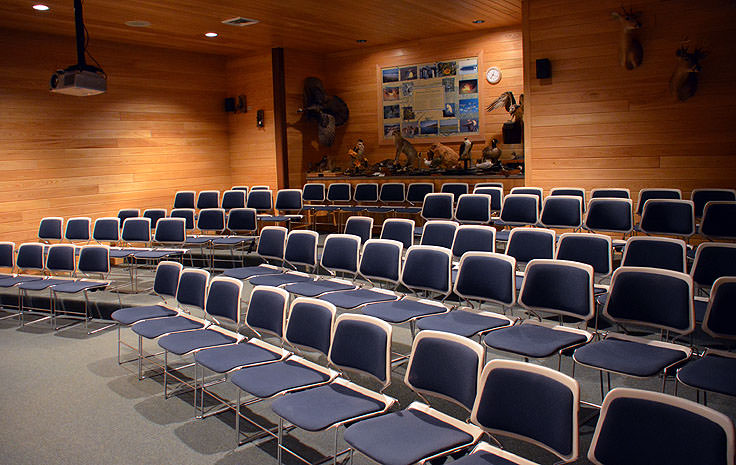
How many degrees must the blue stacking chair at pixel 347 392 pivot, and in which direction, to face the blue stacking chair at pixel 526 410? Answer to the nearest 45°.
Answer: approximately 90° to its left

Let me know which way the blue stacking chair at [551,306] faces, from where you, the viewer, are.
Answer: facing the viewer and to the left of the viewer

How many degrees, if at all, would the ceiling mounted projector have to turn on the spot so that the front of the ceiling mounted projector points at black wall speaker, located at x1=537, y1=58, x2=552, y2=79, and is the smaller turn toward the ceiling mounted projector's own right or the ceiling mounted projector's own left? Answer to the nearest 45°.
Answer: approximately 135° to the ceiling mounted projector's own left

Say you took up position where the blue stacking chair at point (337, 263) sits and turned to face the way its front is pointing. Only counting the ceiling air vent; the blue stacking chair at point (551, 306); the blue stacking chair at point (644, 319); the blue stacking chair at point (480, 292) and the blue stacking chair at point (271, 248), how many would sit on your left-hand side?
3

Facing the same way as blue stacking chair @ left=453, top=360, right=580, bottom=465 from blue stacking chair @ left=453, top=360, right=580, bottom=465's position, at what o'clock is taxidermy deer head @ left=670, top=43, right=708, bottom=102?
The taxidermy deer head is roughly at 5 o'clock from the blue stacking chair.

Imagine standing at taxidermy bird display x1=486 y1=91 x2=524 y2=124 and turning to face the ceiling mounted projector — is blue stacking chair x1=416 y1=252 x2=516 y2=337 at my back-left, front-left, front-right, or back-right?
front-left

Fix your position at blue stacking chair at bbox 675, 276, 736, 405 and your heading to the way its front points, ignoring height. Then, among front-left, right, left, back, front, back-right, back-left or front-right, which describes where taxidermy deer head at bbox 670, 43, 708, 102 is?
back-right

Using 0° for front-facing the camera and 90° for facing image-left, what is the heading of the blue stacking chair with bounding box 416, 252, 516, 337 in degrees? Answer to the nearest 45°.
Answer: approximately 45°

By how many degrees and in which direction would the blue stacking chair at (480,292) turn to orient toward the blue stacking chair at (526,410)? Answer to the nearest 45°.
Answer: approximately 45° to its left

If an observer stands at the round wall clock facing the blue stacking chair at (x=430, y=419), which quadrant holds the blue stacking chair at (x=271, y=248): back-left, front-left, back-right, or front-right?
front-right

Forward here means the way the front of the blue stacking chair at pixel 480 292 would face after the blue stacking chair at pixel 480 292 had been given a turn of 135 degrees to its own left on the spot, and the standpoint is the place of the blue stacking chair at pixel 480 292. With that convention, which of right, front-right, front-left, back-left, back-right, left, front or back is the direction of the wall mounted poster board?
left

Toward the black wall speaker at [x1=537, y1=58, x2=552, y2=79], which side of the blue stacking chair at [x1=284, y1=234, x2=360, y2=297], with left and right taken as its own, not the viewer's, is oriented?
back

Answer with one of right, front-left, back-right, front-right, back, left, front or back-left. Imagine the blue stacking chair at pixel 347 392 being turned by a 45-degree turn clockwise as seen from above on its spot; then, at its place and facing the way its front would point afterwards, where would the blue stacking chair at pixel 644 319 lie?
back

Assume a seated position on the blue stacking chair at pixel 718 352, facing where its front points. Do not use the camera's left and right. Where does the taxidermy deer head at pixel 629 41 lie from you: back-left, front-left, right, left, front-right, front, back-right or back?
back-right

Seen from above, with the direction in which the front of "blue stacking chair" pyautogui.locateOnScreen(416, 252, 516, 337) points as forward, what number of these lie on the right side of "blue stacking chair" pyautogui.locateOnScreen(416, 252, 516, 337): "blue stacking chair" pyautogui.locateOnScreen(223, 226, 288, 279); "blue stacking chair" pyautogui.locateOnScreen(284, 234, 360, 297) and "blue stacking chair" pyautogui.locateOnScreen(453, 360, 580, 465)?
2
